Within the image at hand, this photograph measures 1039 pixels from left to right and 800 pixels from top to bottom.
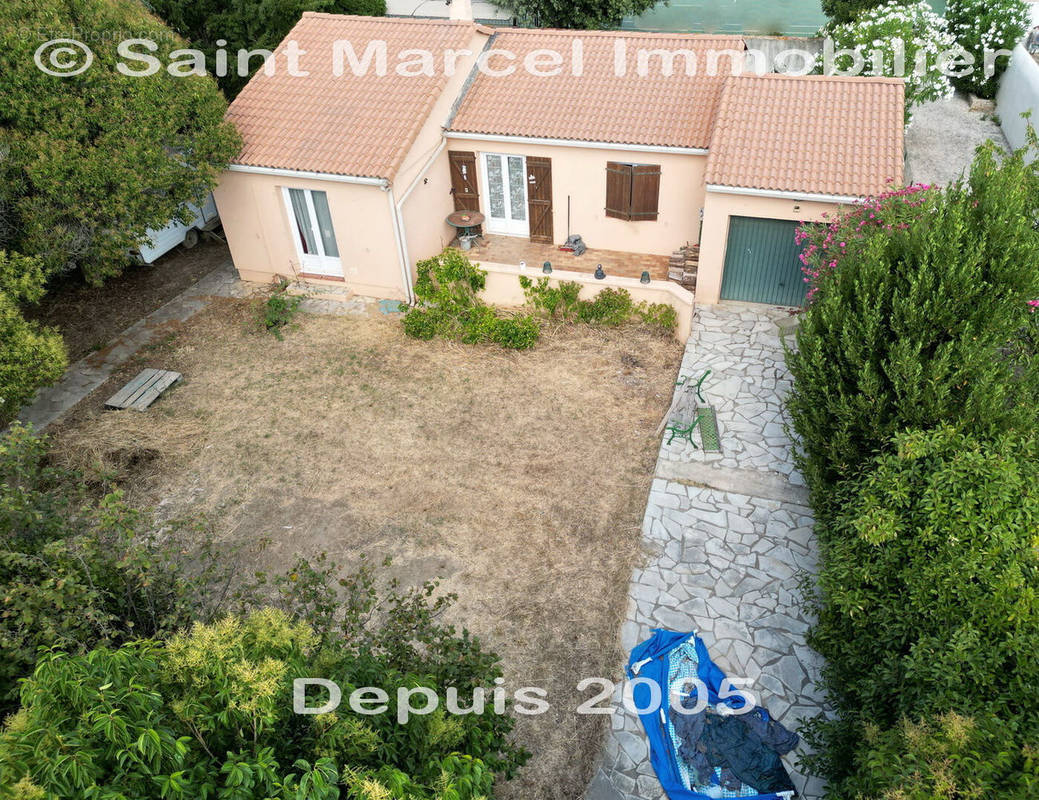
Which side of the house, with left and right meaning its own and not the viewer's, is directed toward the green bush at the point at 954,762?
front

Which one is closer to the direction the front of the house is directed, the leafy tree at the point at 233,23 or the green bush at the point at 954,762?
the green bush

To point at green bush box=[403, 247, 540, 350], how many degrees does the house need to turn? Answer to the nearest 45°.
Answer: approximately 45° to its right

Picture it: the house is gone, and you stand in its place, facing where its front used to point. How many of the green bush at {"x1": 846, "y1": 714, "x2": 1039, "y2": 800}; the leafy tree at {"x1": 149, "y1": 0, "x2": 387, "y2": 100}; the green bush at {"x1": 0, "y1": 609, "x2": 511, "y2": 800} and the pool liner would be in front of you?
3

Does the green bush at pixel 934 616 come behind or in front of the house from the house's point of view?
in front

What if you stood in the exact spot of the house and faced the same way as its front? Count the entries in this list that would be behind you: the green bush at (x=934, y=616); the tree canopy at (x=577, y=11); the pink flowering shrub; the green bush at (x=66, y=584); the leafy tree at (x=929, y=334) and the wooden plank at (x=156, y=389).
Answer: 1

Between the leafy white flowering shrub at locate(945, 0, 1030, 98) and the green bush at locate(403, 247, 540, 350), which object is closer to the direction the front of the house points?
the green bush

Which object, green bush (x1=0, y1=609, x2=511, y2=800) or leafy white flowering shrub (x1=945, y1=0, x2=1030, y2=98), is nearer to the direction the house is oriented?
the green bush

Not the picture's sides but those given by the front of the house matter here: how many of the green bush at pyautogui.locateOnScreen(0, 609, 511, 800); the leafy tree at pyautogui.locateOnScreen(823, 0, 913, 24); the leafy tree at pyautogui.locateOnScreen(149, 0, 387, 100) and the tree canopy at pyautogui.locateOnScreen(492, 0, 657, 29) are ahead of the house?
1

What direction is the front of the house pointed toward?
toward the camera

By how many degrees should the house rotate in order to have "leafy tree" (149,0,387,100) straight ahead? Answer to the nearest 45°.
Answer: approximately 135° to its right

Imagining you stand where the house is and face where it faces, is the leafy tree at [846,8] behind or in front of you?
behind

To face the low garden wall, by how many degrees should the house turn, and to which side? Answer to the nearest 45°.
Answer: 0° — it already faces it

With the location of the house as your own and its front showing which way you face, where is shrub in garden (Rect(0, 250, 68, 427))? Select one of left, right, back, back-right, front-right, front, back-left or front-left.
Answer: front-right

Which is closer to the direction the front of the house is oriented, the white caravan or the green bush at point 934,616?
the green bush

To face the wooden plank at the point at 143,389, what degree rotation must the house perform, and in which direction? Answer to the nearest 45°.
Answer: approximately 45° to its right

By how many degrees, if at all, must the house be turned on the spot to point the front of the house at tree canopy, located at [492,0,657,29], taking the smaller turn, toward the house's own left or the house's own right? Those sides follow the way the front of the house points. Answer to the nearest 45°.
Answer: approximately 180°

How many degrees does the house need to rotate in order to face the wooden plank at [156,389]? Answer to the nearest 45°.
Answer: approximately 45° to its right

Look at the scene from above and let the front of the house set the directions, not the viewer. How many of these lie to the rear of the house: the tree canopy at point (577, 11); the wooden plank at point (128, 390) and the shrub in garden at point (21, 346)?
1

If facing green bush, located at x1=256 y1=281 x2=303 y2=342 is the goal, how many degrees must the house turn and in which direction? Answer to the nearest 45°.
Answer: approximately 45° to its right
